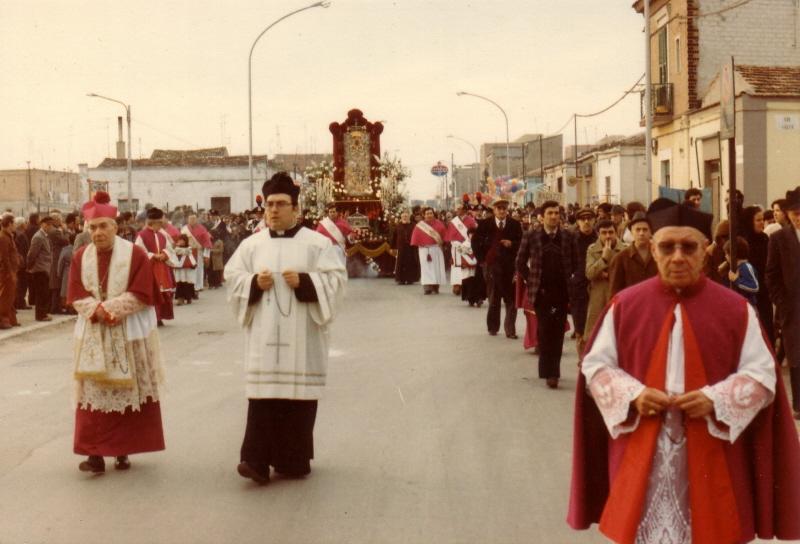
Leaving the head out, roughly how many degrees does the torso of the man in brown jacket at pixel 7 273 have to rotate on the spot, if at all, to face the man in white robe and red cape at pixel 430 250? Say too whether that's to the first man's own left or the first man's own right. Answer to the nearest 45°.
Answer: approximately 45° to the first man's own left

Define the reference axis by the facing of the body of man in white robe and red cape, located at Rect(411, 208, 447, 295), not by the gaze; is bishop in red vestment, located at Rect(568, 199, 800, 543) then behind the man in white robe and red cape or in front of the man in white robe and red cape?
in front

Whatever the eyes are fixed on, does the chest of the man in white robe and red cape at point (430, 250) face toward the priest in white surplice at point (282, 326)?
yes

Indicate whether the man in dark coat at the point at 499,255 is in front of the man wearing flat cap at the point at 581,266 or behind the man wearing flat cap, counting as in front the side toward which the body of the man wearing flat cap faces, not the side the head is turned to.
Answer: behind

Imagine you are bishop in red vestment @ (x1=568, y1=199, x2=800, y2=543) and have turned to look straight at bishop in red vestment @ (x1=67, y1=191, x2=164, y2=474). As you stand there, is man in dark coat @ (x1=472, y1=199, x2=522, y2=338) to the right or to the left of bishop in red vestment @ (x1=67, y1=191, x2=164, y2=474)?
right

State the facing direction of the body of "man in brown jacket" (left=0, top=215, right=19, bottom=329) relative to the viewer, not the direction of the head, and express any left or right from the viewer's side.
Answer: facing to the right of the viewer

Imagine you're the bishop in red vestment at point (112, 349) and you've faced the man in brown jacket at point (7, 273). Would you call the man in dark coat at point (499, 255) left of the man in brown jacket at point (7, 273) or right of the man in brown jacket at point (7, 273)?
right

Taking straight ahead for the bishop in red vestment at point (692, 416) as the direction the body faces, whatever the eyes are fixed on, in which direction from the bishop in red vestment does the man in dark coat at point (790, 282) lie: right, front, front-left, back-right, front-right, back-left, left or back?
back
